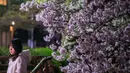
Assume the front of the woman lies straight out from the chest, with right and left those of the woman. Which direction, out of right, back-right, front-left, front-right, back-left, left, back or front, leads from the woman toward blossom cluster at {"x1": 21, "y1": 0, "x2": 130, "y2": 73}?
back-left
